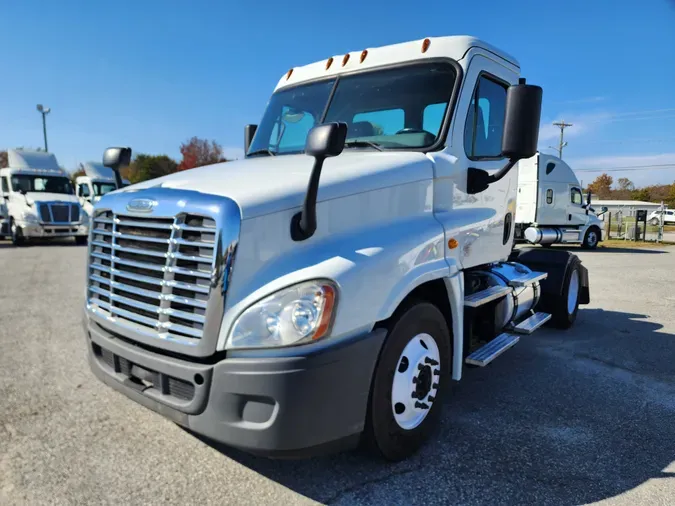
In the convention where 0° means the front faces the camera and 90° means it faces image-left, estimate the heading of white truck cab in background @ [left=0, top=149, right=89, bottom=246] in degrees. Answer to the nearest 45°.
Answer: approximately 315°

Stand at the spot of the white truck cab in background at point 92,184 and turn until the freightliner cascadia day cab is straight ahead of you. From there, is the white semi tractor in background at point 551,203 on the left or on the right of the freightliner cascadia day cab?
left

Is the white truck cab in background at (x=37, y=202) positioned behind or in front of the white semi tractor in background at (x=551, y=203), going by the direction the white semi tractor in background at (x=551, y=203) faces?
behind

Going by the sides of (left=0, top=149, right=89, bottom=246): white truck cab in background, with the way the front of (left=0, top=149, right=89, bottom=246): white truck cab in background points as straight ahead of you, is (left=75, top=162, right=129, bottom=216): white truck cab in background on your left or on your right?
on your left

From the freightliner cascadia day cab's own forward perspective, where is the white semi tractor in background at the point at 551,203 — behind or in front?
behind

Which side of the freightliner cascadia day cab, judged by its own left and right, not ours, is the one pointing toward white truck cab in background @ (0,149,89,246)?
right

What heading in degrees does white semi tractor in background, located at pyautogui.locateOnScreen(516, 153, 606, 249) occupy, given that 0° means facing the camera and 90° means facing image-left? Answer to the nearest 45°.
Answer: approximately 225°
